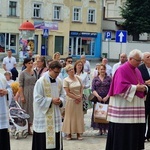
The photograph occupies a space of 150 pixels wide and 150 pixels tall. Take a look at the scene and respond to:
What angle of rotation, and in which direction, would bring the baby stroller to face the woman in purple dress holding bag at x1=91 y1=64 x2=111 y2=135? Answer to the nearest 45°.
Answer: approximately 45° to its left

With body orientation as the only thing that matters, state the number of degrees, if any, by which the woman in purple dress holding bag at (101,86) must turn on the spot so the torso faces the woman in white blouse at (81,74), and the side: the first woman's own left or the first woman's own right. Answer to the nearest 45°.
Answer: approximately 135° to the first woman's own right

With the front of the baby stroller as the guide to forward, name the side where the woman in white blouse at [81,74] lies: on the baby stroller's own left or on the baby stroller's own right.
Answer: on the baby stroller's own left

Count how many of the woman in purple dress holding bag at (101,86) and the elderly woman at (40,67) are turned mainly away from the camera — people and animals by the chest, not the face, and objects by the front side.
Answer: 0

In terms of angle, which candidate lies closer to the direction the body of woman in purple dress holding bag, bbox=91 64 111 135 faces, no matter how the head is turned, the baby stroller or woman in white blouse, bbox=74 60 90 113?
the baby stroller

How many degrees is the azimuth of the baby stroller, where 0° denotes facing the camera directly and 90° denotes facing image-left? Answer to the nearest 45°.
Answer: approximately 315°

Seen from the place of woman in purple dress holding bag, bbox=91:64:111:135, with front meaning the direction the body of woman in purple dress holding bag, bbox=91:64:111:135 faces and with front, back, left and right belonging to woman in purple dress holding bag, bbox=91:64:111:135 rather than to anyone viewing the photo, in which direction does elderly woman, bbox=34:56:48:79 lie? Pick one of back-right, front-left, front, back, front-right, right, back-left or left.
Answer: right
